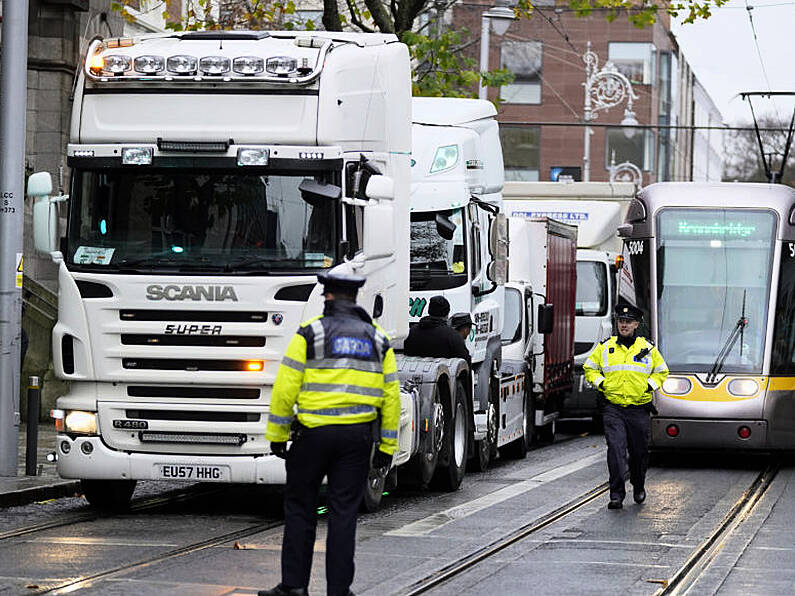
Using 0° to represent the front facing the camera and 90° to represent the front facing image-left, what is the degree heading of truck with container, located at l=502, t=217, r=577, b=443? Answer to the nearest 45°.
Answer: approximately 0°

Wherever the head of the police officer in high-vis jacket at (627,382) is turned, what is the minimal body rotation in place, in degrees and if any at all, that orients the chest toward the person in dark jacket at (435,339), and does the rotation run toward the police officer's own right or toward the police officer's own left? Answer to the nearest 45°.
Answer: approximately 135° to the police officer's own right

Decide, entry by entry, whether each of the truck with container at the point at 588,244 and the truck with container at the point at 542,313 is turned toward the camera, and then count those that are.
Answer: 2

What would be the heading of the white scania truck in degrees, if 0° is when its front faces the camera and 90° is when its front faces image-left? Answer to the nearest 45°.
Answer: approximately 45°

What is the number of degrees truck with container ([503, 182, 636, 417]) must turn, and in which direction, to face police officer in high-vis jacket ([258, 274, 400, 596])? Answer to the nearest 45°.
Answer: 0° — it already faces them

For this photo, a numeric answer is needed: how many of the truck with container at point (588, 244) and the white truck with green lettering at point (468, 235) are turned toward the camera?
2

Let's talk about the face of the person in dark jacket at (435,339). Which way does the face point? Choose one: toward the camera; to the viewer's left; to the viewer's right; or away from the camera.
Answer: away from the camera

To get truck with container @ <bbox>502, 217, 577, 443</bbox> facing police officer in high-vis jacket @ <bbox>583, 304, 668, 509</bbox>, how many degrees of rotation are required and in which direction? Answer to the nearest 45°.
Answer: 0° — it already faces them
